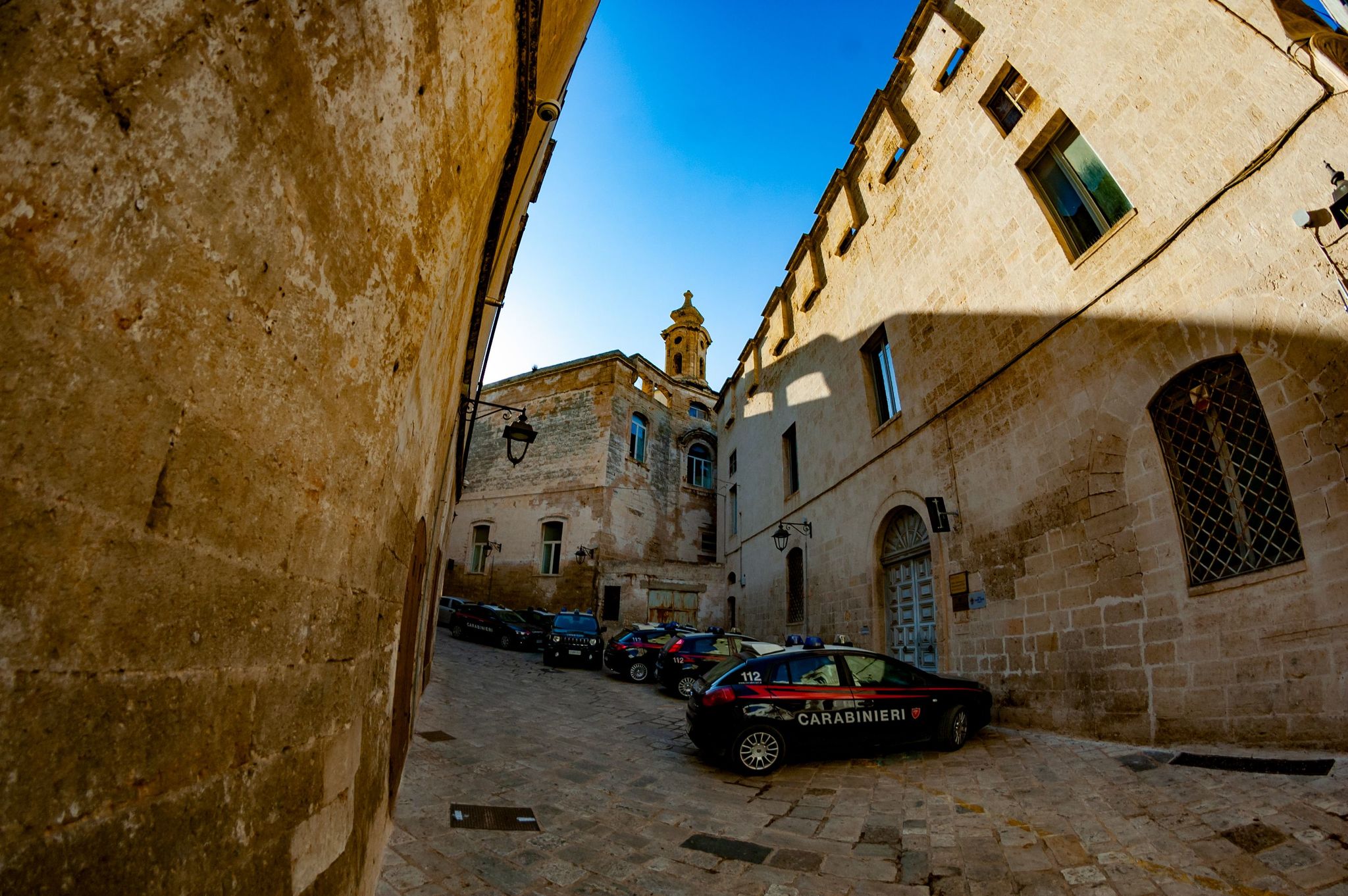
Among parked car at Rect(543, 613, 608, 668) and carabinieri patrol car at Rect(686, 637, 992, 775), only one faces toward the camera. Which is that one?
the parked car

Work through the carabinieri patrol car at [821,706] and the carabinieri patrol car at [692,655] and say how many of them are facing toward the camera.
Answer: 0

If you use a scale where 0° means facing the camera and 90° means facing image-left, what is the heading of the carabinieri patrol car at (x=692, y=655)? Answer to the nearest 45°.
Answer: approximately 225°

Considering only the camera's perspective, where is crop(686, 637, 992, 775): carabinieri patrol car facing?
facing away from the viewer and to the right of the viewer

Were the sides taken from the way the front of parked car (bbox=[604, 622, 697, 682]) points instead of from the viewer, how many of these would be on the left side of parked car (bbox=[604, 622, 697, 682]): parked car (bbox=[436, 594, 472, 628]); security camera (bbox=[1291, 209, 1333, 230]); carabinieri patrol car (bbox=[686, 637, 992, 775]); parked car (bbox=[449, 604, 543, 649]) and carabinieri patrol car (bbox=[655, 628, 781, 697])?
2

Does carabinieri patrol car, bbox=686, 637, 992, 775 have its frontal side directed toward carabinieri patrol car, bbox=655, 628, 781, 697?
no

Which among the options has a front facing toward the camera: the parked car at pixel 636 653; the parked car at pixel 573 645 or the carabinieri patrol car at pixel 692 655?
the parked car at pixel 573 645

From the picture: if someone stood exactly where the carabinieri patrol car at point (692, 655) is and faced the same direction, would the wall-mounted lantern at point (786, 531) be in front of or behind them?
in front

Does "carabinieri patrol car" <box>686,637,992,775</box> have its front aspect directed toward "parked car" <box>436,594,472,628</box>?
no

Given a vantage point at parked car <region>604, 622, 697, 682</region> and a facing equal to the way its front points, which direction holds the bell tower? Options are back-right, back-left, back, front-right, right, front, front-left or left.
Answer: front-left

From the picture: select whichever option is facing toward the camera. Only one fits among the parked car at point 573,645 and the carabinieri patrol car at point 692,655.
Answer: the parked car

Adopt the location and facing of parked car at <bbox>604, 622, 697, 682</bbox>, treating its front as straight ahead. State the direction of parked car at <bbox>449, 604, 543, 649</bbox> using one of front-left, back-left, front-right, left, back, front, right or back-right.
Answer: left

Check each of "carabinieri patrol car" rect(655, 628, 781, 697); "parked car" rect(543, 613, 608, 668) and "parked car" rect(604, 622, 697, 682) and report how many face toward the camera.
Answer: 1

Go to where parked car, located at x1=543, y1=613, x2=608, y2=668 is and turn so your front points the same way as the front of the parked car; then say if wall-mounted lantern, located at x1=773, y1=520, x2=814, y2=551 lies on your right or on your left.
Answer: on your left

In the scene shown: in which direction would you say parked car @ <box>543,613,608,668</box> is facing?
toward the camera

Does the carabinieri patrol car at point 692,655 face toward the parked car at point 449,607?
no
